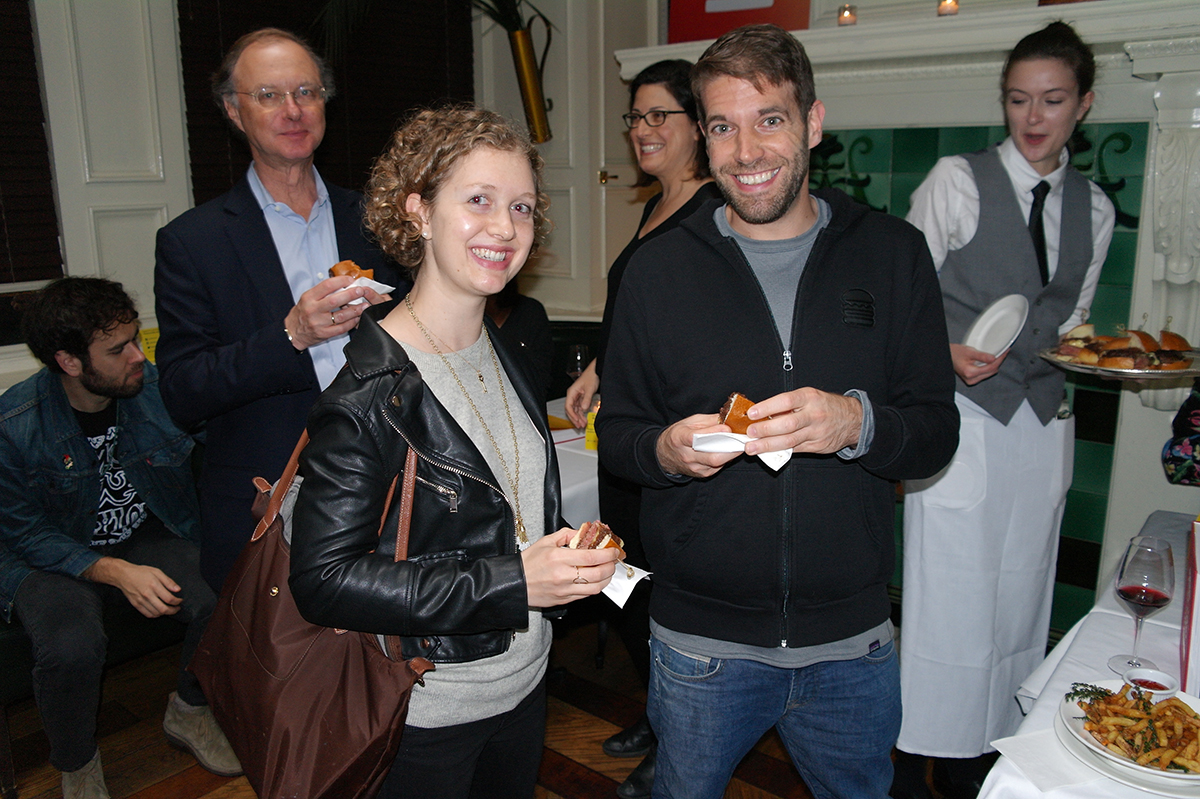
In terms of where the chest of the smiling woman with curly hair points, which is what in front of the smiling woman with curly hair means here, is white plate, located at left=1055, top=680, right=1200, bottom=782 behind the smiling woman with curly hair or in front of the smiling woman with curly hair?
in front

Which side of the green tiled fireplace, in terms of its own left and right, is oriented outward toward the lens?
front

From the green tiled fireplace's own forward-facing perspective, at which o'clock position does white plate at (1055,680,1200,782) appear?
The white plate is roughly at 12 o'clock from the green tiled fireplace.

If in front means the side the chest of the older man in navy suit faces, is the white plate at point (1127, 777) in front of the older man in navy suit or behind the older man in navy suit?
in front

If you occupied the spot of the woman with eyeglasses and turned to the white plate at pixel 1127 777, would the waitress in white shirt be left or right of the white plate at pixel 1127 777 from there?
left

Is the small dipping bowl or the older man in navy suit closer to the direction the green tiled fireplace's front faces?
the small dipping bowl

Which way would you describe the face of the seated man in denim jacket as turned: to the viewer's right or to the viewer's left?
to the viewer's right

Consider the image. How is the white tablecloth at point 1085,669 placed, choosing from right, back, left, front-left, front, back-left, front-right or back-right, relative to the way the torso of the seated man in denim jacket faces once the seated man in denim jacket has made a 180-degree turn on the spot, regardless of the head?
back

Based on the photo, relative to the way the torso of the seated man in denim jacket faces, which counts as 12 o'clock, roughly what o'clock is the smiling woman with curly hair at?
The smiling woman with curly hair is roughly at 1 o'clock from the seated man in denim jacket.

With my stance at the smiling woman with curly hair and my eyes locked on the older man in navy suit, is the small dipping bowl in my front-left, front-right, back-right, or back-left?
back-right

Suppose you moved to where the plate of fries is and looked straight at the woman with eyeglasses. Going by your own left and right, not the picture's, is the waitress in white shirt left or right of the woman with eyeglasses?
right

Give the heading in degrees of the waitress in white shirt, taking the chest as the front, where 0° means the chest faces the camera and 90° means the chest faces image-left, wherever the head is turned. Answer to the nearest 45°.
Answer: approximately 315°

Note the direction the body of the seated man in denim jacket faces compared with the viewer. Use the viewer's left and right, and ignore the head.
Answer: facing the viewer and to the right of the viewer

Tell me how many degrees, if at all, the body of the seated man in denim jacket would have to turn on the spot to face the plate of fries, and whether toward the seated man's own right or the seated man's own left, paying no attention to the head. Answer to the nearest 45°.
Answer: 0° — they already face it

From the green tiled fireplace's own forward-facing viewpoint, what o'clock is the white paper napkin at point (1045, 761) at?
The white paper napkin is roughly at 12 o'clock from the green tiled fireplace.
